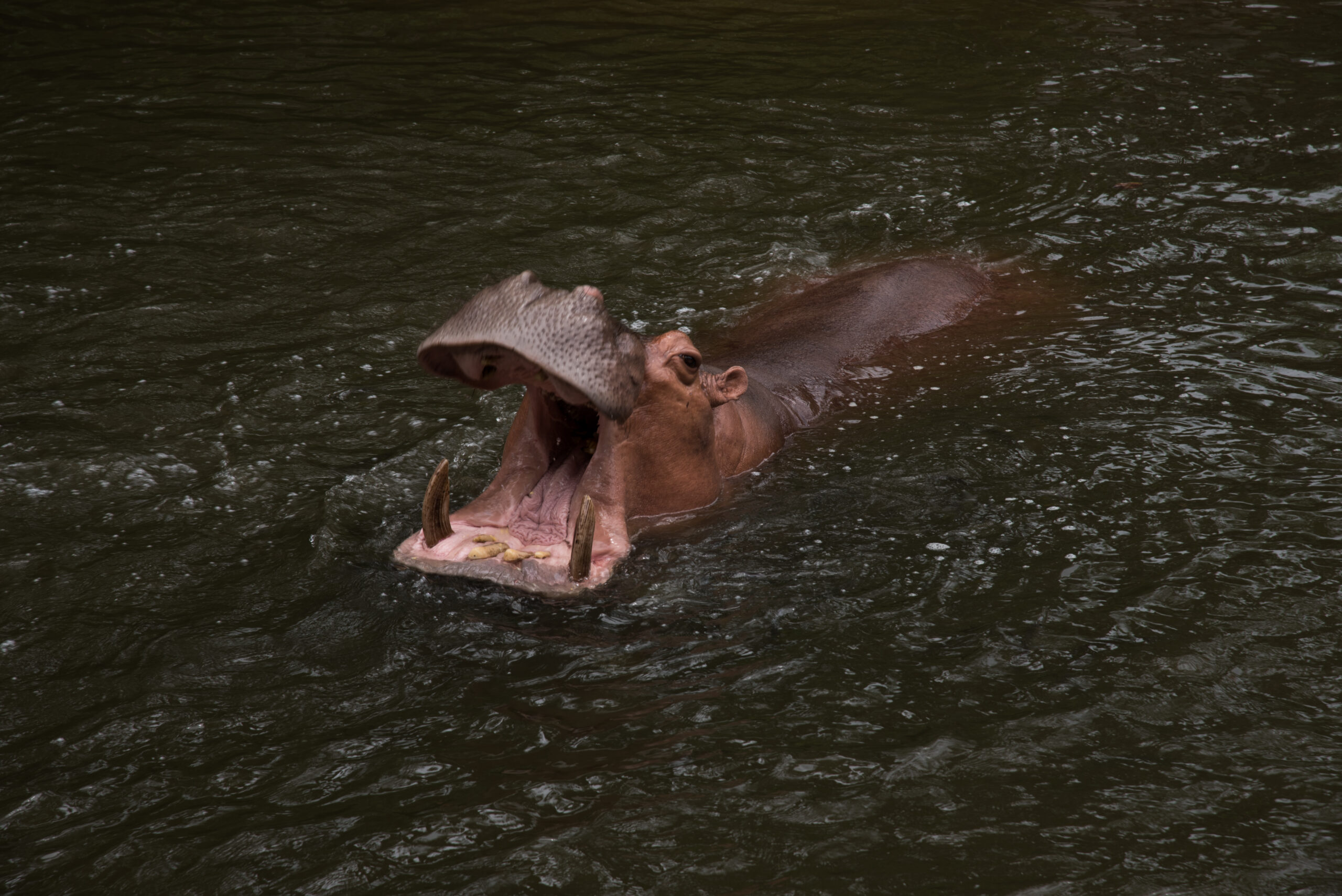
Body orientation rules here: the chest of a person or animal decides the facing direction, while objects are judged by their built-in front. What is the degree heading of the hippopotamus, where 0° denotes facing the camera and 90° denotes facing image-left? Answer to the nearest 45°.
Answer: approximately 45°
